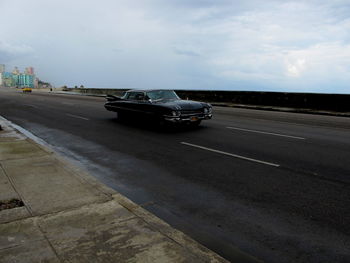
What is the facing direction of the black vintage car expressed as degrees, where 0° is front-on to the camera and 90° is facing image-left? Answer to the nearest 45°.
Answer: approximately 315°

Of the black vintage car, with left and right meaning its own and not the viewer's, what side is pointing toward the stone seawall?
left
